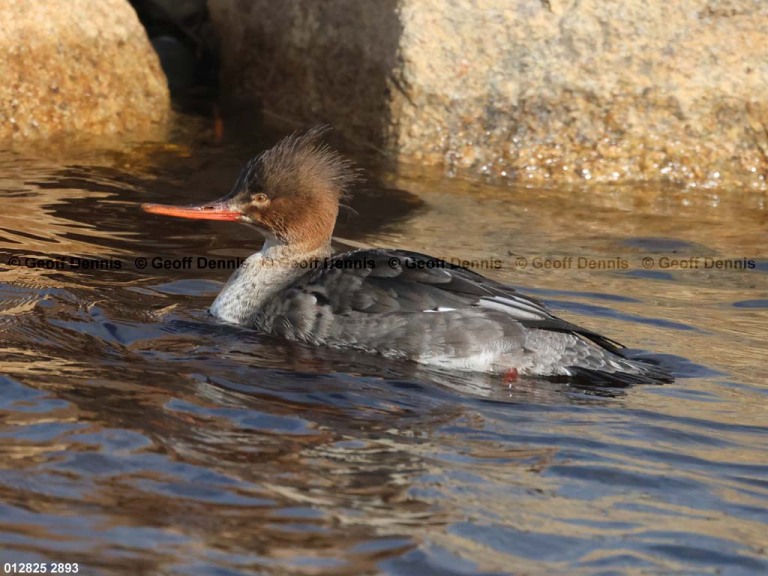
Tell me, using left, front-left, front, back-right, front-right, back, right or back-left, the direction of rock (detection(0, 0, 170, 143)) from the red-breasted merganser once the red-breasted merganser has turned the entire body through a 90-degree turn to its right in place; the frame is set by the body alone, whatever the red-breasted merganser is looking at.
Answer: front-left

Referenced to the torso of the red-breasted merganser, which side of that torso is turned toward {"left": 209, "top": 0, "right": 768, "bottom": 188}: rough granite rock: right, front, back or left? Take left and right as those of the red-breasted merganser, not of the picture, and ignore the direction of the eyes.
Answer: right

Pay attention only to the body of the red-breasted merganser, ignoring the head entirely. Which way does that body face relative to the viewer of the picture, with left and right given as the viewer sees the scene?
facing to the left of the viewer
